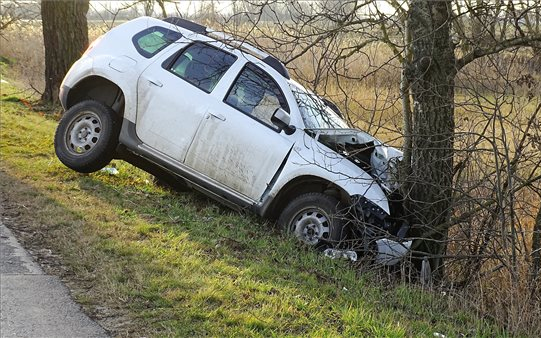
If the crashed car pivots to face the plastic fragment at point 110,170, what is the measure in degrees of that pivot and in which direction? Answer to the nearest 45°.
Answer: approximately 135° to its left

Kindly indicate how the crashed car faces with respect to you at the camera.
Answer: facing to the right of the viewer
